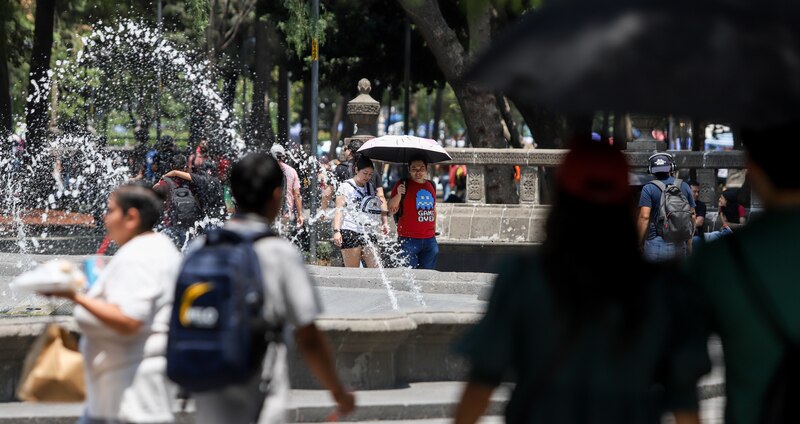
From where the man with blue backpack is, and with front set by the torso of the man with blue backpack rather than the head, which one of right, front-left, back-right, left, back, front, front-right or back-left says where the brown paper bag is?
left

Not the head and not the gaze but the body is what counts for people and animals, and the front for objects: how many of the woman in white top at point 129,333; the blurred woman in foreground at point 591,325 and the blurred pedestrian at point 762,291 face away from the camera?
2

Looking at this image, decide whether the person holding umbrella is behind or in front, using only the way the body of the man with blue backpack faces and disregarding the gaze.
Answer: in front

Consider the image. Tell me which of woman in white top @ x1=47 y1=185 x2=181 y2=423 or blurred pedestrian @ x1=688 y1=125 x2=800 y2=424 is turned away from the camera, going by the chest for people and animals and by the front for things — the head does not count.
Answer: the blurred pedestrian

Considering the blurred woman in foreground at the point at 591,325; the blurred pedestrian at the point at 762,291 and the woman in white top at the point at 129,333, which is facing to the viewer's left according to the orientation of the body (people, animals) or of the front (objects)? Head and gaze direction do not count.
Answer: the woman in white top

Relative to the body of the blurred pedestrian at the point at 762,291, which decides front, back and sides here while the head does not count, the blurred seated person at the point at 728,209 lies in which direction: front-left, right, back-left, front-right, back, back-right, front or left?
front

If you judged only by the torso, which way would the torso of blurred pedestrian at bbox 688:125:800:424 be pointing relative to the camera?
away from the camera

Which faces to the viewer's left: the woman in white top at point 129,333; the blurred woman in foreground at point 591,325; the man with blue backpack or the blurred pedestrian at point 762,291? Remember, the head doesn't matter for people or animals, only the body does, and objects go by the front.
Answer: the woman in white top

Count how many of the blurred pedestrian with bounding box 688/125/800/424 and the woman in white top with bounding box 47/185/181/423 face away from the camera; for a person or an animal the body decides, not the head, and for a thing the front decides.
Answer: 1

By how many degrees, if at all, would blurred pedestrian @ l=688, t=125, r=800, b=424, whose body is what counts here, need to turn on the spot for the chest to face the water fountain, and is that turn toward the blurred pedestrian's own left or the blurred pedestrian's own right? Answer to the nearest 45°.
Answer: approximately 45° to the blurred pedestrian's own left

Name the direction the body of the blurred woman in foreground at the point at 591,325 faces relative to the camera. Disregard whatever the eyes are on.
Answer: away from the camera

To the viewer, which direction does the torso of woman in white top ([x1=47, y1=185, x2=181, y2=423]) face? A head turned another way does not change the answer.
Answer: to the viewer's left

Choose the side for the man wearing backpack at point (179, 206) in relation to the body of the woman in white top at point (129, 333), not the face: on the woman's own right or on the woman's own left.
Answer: on the woman's own right

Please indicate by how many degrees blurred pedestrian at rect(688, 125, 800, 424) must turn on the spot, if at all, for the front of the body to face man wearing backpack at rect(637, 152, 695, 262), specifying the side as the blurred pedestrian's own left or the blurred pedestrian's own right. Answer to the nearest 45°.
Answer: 0° — they already face them

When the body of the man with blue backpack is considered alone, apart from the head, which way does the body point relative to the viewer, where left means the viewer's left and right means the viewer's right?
facing away from the viewer and to the right of the viewer

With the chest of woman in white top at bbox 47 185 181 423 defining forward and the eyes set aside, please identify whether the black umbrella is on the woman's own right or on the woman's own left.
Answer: on the woman's own left
